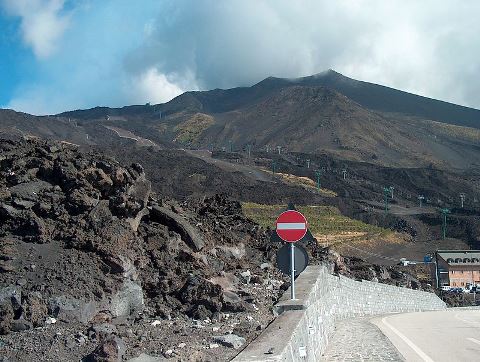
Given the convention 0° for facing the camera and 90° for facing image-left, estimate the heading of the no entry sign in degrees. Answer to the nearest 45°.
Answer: approximately 0°
